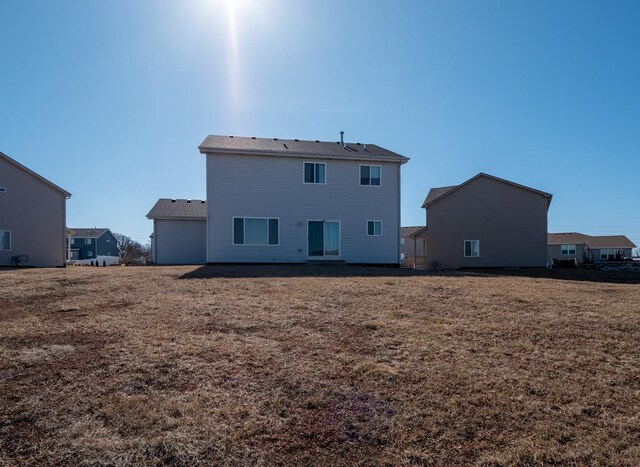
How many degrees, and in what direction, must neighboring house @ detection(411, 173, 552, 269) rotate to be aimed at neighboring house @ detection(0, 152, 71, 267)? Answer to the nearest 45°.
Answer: approximately 45° to its left

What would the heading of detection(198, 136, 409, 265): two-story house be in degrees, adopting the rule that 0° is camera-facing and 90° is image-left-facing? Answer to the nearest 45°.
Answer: approximately 180°

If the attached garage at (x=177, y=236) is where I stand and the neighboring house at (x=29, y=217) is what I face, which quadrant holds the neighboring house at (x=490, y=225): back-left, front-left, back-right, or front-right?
back-left

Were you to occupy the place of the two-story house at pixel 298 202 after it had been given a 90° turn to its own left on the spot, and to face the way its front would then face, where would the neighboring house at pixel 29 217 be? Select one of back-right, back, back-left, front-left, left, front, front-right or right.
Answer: front
